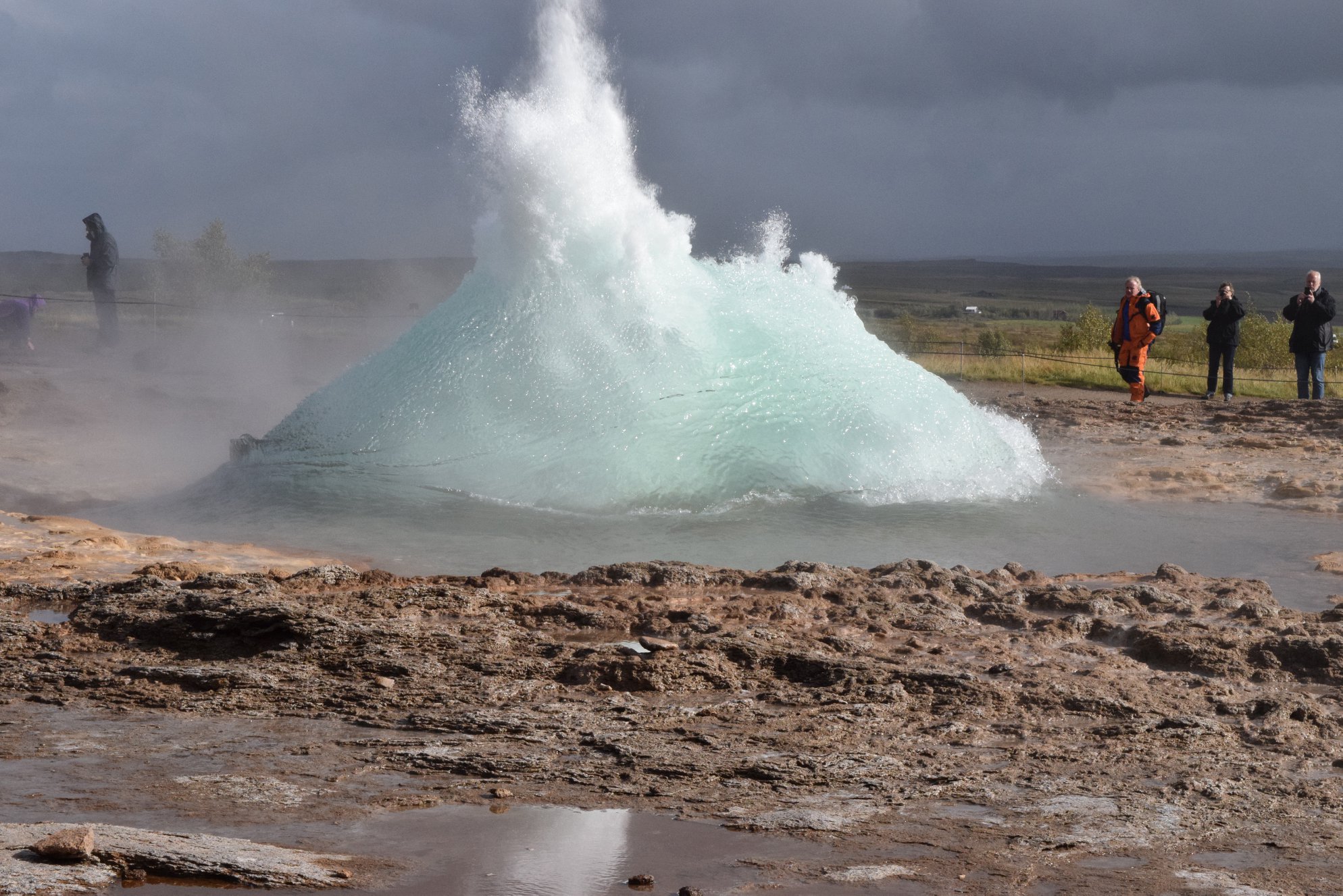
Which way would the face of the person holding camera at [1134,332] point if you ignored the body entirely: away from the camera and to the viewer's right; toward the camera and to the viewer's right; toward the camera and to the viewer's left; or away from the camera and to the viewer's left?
toward the camera and to the viewer's left

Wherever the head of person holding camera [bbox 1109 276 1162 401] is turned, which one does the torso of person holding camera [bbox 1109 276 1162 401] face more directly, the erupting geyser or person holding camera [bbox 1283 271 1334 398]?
the erupting geyser

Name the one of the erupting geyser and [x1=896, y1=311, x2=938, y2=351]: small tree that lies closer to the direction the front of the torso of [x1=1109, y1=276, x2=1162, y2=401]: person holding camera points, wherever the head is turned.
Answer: the erupting geyser

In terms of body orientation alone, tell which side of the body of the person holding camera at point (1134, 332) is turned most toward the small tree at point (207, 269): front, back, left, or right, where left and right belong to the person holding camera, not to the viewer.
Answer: right

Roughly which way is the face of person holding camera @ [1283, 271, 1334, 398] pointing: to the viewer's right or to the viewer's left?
to the viewer's left

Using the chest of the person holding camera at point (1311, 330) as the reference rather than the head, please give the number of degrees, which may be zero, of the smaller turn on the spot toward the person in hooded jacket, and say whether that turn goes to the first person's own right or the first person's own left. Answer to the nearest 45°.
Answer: approximately 90° to the first person's own right

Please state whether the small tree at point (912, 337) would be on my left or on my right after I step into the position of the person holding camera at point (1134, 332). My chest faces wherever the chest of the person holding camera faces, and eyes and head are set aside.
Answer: on my right

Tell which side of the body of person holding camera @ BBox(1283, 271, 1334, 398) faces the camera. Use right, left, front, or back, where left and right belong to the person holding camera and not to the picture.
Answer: front

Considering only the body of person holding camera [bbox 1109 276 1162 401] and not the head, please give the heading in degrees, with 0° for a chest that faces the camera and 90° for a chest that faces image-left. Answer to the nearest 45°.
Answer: approximately 45°

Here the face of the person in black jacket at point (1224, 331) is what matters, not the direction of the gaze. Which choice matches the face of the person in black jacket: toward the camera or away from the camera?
toward the camera

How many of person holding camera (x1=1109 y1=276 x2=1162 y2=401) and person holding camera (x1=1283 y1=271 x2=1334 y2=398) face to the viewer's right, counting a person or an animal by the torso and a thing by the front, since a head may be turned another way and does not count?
0

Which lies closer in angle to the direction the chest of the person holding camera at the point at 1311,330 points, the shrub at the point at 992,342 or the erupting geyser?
the erupting geyser

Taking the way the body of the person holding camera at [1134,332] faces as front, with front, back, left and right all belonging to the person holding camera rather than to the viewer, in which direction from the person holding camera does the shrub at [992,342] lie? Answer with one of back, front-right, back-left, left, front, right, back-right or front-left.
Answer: back-right

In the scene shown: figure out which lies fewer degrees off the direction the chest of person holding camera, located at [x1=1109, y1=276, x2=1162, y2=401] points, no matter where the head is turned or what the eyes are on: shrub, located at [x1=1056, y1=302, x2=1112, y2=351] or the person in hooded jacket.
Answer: the person in hooded jacket

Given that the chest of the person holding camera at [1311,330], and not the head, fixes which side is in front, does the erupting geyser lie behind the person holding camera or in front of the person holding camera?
in front
